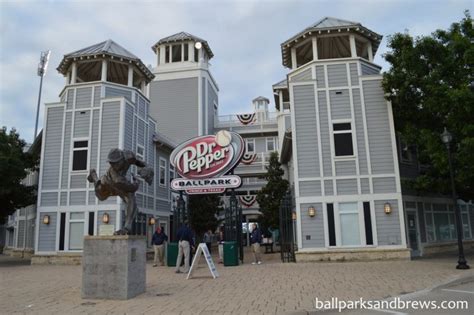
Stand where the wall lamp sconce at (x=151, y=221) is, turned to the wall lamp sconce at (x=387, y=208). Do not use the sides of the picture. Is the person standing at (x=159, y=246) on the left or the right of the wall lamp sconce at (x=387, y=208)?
right

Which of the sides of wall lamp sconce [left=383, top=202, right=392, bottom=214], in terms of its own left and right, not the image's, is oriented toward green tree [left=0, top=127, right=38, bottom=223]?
right

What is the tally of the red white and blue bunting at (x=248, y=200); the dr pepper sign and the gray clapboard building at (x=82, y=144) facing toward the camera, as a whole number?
3

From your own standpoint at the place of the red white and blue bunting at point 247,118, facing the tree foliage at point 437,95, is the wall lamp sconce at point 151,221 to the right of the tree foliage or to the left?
right

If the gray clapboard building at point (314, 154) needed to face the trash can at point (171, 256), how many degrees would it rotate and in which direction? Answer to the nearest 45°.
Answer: approximately 90° to its right
